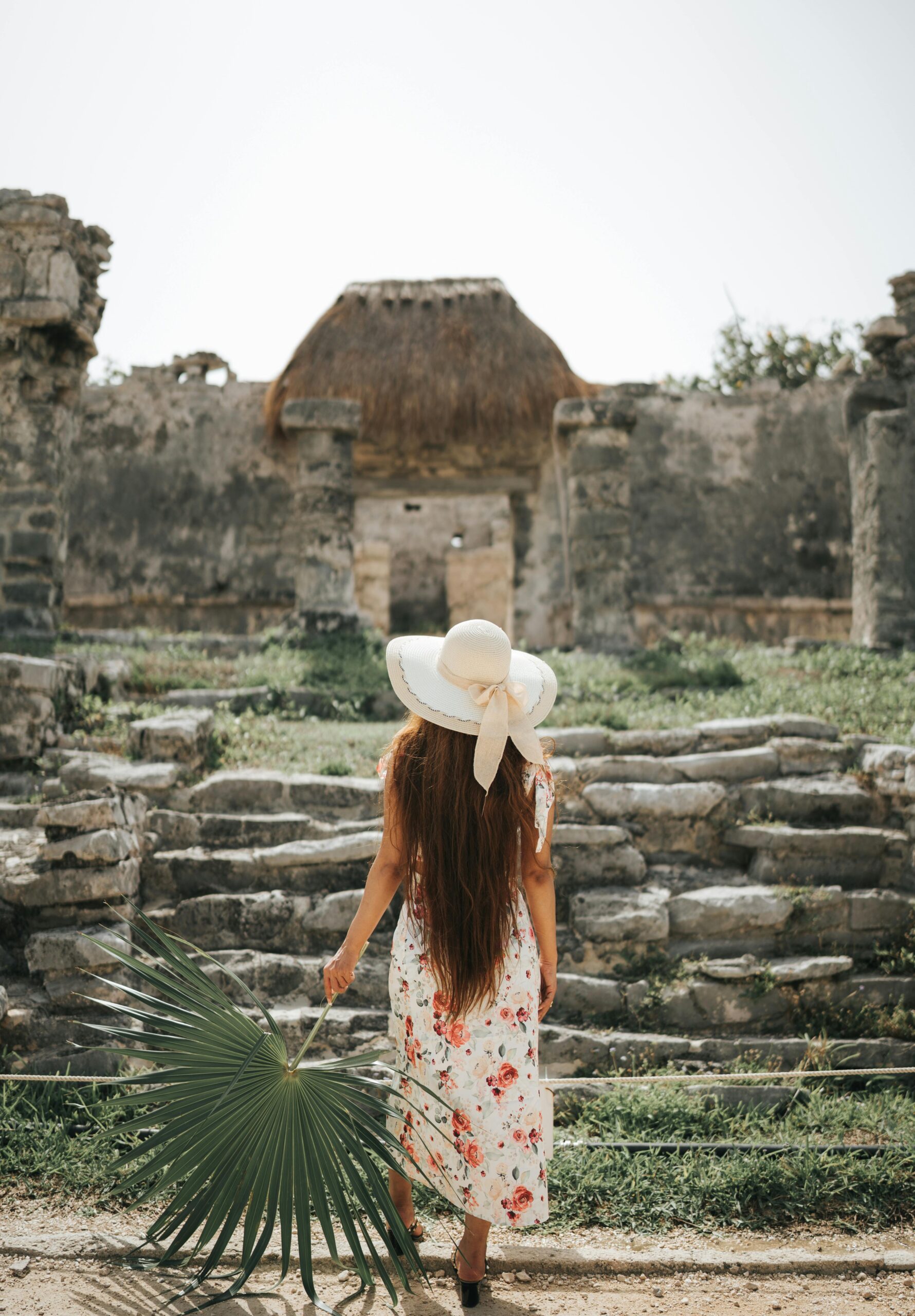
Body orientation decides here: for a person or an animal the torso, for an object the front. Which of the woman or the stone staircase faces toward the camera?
the stone staircase

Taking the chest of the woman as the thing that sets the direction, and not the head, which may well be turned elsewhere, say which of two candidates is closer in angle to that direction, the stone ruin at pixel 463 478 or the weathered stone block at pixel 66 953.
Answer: the stone ruin

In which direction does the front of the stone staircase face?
toward the camera

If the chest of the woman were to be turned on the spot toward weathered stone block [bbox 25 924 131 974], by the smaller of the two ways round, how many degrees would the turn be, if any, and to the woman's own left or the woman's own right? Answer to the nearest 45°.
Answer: approximately 45° to the woman's own left

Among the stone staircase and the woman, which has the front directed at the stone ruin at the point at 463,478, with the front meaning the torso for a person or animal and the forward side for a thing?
the woman

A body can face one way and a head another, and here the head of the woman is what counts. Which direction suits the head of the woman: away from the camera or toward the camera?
away from the camera

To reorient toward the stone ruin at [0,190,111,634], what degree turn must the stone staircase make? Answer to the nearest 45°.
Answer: approximately 135° to its right

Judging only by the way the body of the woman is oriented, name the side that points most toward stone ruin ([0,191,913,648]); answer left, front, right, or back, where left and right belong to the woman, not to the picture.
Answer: front

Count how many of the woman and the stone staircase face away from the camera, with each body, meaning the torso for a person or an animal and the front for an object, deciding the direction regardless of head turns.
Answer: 1

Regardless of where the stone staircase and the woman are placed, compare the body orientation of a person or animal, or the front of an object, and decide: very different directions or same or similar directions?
very different directions

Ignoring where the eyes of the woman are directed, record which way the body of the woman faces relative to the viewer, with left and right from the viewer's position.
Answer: facing away from the viewer

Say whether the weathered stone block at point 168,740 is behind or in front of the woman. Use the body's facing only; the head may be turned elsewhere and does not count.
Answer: in front
